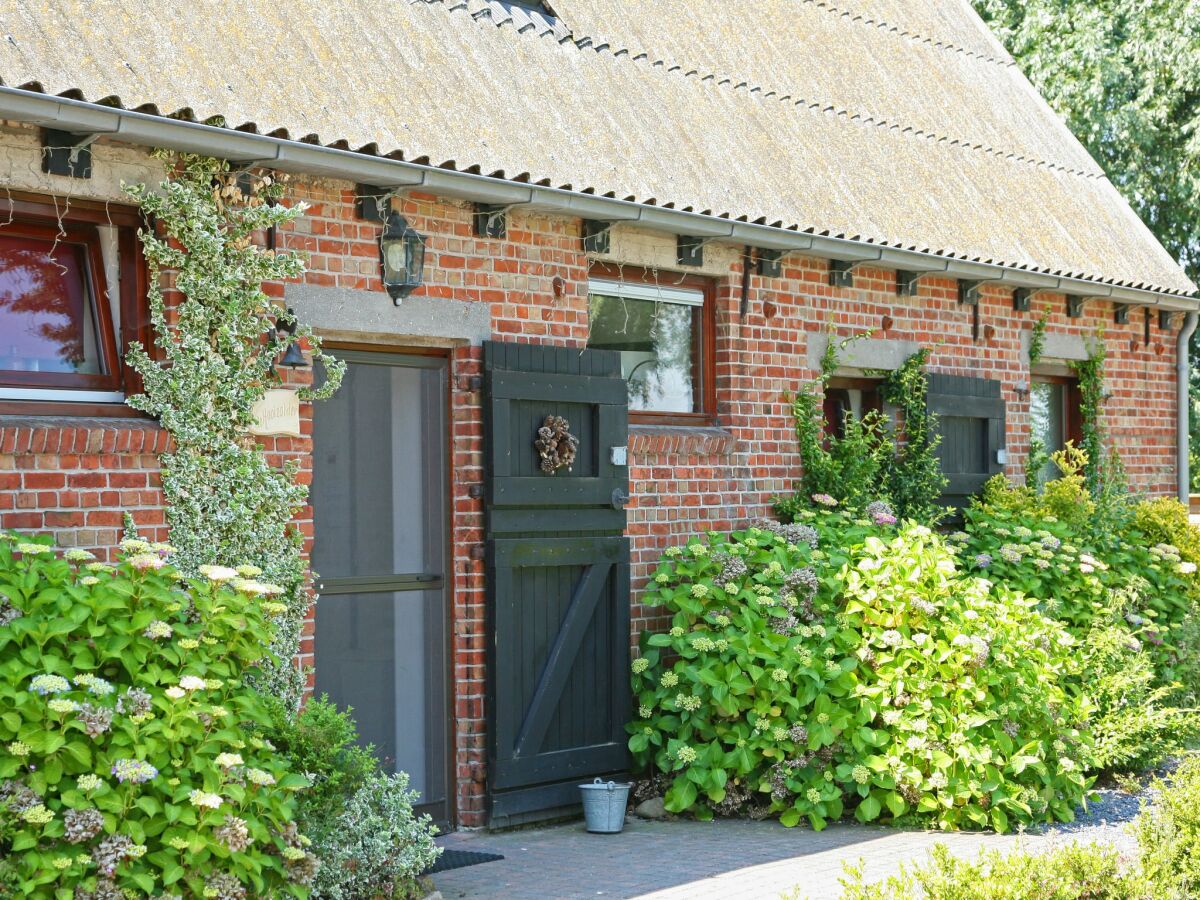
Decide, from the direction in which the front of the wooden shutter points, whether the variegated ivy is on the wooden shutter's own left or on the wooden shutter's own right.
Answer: on the wooden shutter's own right

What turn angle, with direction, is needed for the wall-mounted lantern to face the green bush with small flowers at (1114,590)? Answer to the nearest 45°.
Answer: approximately 90° to its left

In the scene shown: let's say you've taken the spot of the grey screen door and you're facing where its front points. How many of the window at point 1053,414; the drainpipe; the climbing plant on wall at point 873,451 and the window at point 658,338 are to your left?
4

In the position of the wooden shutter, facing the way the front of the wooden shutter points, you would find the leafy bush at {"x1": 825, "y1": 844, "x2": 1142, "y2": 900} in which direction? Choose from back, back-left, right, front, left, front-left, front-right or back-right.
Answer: front-right

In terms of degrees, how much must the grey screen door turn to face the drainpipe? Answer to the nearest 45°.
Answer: approximately 90° to its left

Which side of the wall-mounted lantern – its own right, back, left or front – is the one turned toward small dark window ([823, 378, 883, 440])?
left

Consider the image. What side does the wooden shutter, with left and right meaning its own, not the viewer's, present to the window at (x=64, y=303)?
right
